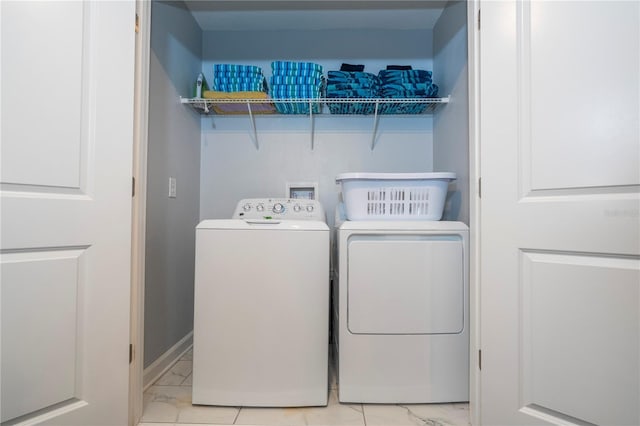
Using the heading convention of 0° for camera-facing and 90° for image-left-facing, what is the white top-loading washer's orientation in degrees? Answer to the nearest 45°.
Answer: approximately 0°

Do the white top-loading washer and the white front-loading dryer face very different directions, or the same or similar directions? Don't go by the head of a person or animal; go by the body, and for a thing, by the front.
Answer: same or similar directions

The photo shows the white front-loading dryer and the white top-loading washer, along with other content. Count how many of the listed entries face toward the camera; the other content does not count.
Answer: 2

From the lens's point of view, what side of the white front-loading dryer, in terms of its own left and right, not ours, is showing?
front

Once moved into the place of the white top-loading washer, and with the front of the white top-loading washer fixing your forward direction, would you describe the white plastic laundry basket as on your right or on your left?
on your left

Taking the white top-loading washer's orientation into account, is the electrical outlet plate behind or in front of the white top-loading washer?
behind
